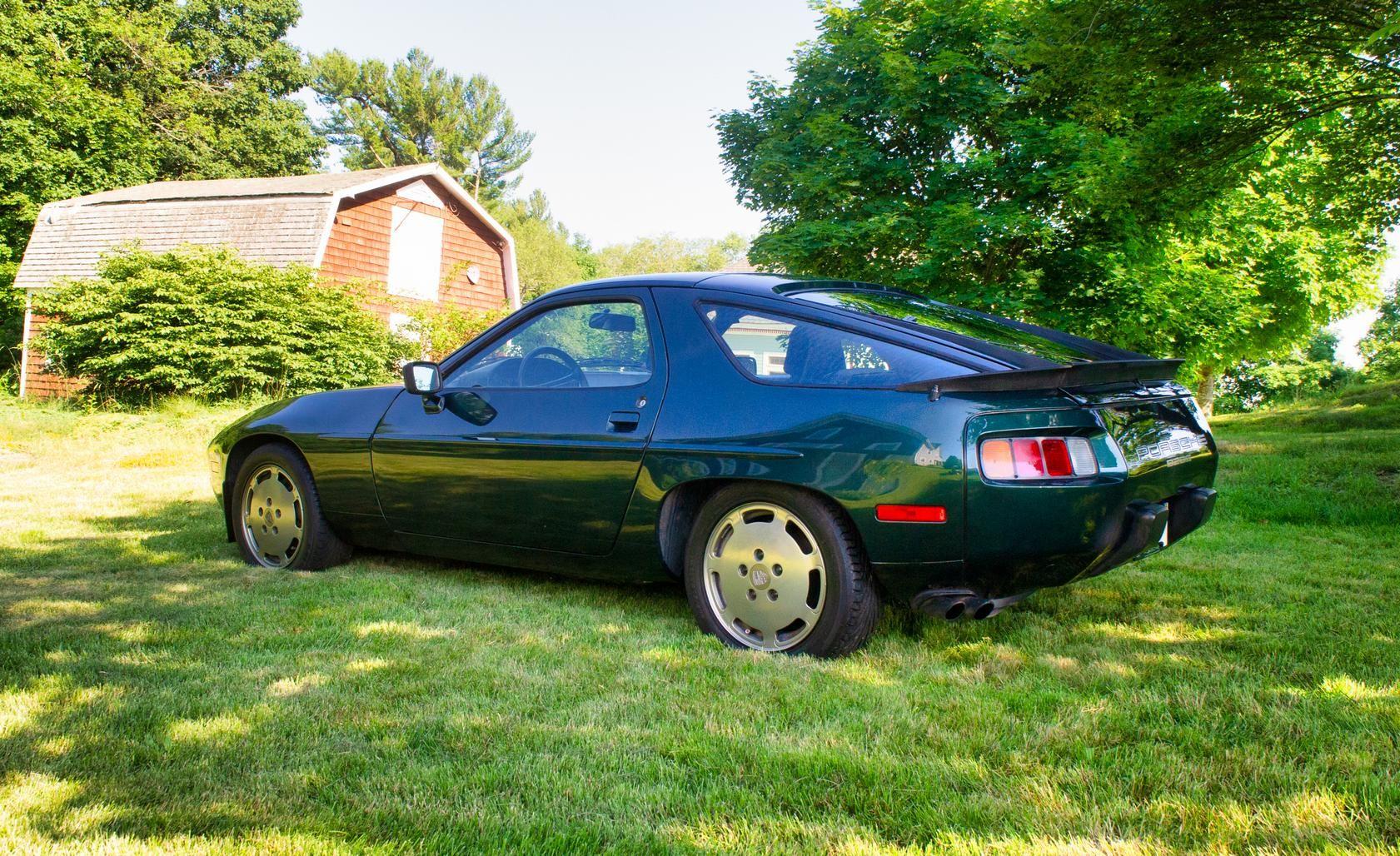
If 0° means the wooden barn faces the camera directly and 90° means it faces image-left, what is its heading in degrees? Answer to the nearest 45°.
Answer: approximately 315°

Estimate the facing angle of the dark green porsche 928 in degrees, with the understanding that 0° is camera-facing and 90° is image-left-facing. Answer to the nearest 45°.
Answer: approximately 135°

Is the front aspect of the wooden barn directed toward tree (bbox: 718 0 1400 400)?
yes

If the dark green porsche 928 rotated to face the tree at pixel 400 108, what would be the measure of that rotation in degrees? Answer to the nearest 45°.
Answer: approximately 45° to its right

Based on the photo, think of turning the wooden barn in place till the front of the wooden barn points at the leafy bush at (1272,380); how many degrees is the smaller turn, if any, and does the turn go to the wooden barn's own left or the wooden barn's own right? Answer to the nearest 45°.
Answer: approximately 45° to the wooden barn's own left

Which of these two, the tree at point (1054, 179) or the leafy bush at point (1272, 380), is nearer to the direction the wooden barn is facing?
the tree

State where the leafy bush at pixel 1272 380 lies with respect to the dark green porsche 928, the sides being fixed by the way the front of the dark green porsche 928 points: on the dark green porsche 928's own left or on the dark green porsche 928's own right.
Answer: on the dark green porsche 928's own right

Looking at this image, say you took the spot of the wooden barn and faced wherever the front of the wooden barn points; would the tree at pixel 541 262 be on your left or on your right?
on your left

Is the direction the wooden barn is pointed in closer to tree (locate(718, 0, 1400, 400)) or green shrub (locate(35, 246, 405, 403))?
the tree

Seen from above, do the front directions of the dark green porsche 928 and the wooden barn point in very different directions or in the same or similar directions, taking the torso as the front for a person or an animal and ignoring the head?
very different directions
